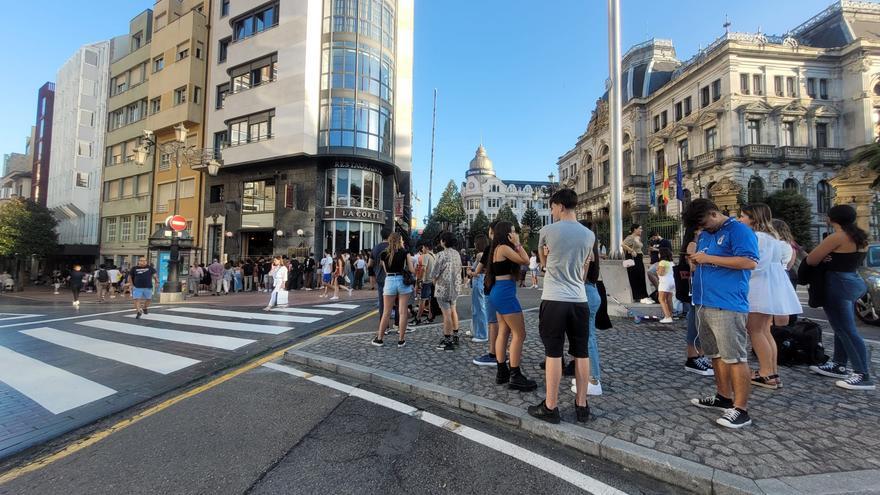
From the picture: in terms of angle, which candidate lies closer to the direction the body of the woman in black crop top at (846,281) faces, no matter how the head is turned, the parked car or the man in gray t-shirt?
the man in gray t-shirt

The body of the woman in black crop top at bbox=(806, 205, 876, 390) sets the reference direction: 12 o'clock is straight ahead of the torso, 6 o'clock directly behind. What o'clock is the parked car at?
The parked car is roughly at 3 o'clock from the woman in black crop top.

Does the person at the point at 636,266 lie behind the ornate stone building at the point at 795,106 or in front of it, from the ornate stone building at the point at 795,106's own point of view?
in front

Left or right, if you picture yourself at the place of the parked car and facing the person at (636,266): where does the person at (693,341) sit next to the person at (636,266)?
left

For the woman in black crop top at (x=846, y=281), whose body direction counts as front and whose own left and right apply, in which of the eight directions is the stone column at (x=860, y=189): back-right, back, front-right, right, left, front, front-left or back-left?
right

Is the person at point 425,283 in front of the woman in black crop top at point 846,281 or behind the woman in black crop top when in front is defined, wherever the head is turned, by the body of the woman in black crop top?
in front

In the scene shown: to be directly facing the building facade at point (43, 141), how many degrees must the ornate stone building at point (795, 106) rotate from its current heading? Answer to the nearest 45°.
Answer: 0° — it already faces it

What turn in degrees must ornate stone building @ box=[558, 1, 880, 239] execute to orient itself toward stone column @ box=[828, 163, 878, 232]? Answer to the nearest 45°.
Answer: approximately 45° to its left

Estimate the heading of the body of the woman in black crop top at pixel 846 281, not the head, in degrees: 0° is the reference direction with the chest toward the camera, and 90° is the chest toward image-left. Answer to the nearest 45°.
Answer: approximately 90°

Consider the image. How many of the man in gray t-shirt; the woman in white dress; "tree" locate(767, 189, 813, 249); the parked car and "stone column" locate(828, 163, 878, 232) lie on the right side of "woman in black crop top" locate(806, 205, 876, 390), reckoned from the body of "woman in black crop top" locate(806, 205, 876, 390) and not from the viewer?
3

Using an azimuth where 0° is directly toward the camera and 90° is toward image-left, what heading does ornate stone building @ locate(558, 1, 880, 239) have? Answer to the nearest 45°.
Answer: approximately 45°

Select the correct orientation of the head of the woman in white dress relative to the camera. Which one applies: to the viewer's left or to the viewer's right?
to the viewer's left

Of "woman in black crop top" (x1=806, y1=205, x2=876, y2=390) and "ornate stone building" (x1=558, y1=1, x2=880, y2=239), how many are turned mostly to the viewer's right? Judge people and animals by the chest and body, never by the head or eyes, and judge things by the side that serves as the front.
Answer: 0

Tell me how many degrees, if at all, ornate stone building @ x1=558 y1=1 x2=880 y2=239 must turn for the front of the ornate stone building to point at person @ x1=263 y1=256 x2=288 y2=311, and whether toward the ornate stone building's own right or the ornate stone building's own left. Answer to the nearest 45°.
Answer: approximately 45° to the ornate stone building's own left

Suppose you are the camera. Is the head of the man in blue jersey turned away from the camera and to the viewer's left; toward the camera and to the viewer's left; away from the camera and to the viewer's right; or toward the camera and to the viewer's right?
toward the camera and to the viewer's left

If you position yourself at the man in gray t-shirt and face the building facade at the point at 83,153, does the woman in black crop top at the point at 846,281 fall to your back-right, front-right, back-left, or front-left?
back-right

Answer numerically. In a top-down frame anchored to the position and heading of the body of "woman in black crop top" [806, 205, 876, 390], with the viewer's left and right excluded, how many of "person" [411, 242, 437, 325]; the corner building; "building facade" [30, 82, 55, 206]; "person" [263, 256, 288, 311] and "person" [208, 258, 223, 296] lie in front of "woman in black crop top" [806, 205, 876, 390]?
5

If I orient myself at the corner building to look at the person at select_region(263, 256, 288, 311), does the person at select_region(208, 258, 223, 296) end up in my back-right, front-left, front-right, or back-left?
front-right

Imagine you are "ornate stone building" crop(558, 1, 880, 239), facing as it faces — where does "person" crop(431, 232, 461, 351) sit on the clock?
The person is roughly at 11 o'clock from the ornate stone building.
